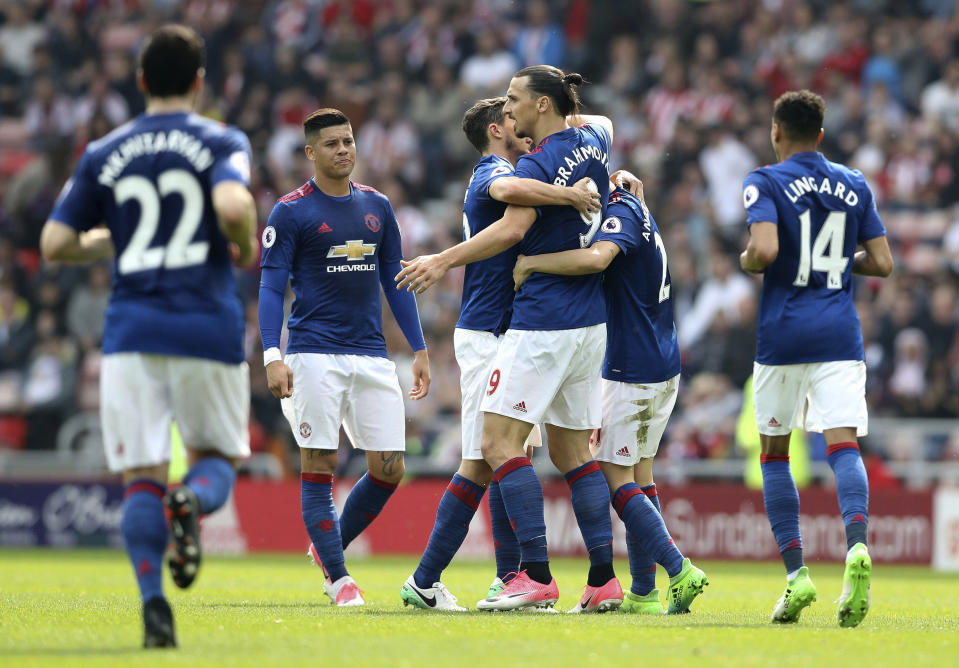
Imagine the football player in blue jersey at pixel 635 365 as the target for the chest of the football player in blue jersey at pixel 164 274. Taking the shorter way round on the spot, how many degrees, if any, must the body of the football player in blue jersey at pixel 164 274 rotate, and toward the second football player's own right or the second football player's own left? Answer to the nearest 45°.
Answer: approximately 45° to the second football player's own right

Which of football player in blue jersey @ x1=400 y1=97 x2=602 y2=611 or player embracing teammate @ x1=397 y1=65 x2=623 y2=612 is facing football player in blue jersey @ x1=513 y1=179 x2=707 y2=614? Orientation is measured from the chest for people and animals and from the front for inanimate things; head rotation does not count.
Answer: football player in blue jersey @ x1=400 y1=97 x2=602 y2=611

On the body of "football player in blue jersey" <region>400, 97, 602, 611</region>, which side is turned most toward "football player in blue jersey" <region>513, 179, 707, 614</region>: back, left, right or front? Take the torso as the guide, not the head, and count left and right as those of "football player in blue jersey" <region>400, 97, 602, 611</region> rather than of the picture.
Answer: front

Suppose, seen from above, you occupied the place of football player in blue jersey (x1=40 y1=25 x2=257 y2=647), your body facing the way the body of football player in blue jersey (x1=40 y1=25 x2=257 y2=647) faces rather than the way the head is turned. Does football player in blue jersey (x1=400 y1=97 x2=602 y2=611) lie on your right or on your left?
on your right

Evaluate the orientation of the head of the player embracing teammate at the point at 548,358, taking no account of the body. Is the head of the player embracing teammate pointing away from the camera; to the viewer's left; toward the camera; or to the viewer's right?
to the viewer's left

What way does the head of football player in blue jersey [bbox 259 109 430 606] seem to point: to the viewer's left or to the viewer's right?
to the viewer's right

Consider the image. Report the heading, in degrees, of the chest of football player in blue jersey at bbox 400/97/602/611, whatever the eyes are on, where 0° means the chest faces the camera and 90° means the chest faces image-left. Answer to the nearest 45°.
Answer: approximately 270°

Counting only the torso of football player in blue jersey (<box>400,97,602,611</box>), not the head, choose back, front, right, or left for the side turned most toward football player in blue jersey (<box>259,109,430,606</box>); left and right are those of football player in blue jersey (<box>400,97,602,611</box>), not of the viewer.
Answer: back

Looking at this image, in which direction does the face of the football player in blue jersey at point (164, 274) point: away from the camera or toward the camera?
away from the camera

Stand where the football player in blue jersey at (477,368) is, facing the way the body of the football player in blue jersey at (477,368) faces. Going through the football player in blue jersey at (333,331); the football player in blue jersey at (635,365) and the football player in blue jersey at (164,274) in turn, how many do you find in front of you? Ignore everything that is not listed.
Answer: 1

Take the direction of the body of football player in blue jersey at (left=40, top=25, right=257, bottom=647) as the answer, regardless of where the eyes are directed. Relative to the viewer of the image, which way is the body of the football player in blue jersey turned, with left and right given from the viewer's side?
facing away from the viewer
